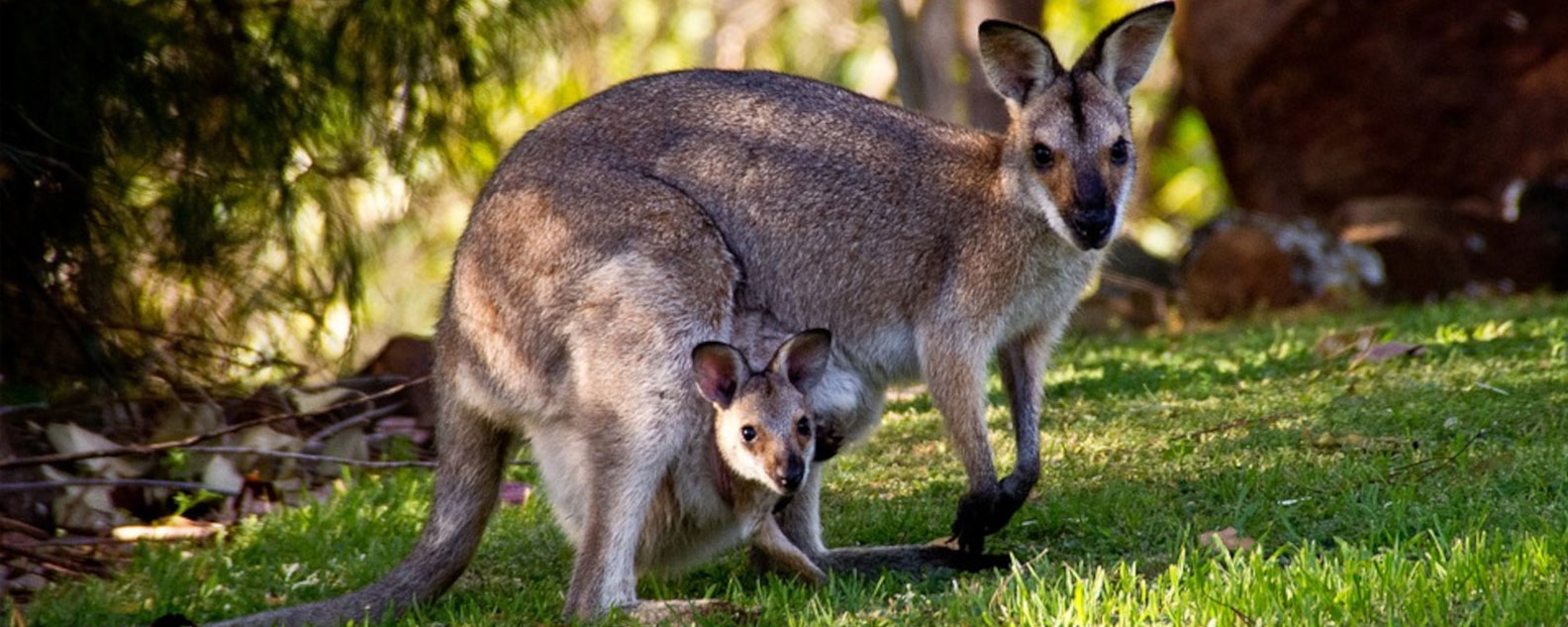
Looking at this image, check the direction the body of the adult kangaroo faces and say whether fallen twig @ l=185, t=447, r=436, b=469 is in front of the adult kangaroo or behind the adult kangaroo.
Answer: behind

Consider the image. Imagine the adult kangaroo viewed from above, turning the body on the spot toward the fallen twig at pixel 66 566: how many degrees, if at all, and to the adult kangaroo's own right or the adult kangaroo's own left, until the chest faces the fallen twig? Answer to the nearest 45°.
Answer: approximately 180°

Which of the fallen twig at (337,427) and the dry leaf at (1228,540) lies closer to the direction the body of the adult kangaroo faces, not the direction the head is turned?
the dry leaf

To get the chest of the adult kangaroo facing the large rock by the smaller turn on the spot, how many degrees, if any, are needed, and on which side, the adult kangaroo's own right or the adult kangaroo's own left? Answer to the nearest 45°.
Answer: approximately 45° to the adult kangaroo's own left

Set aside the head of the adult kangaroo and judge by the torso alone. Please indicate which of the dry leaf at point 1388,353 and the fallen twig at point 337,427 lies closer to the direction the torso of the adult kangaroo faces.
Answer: the dry leaf

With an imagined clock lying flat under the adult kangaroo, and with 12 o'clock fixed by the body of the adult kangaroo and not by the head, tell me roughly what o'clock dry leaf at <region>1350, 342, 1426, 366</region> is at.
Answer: The dry leaf is roughly at 11 o'clock from the adult kangaroo.

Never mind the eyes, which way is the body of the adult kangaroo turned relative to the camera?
to the viewer's right

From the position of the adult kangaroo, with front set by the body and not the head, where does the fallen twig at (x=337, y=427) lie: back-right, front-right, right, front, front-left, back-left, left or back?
back-left

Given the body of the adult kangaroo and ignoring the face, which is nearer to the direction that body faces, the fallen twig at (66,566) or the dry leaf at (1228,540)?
the dry leaf
